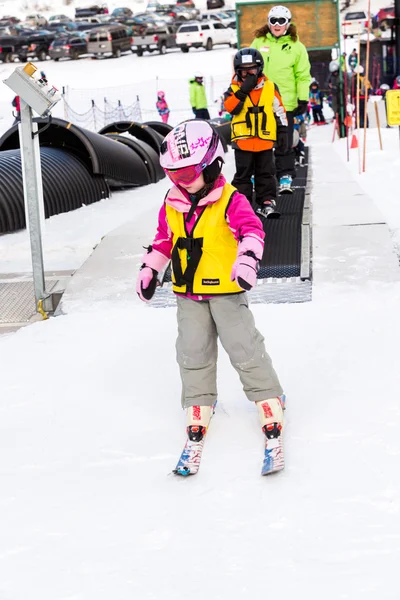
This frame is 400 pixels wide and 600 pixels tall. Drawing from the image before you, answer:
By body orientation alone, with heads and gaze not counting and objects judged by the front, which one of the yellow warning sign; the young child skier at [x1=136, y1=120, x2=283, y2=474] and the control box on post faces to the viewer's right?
the control box on post

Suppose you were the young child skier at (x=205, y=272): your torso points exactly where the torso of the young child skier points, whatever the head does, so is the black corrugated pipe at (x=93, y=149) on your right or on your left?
on your right

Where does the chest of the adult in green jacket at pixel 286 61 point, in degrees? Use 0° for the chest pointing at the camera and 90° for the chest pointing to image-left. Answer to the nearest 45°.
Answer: approximately 0°

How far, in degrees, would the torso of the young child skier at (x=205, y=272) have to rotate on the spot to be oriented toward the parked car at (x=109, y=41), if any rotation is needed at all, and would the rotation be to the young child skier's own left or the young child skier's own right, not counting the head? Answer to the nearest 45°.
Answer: approximately 135° to the young child skier's own right

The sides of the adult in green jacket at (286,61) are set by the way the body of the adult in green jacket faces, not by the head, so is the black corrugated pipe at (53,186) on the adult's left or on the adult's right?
on the adult's right

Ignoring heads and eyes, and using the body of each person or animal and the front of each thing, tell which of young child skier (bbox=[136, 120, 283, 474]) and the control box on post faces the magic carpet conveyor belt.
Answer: the control box on post

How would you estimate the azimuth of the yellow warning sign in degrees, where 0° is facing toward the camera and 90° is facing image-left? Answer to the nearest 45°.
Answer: approximately 0°
